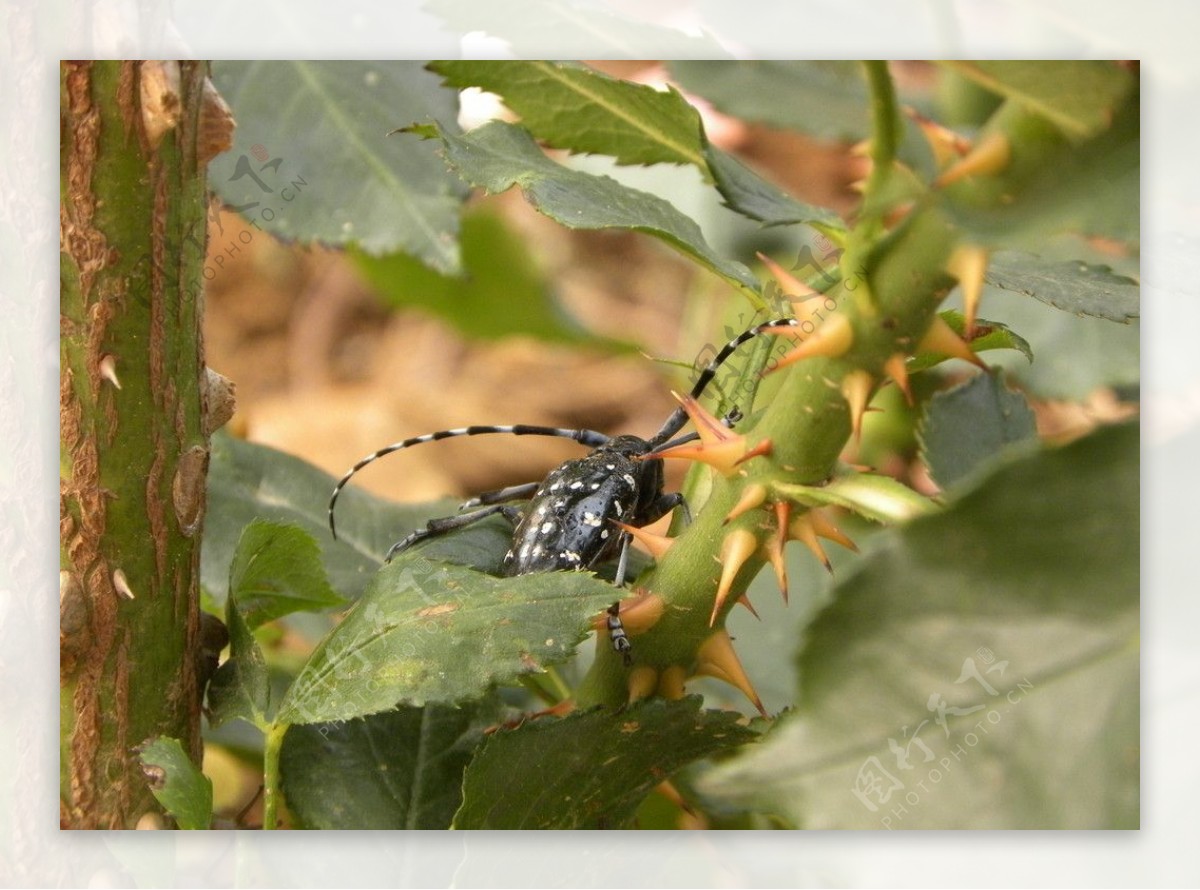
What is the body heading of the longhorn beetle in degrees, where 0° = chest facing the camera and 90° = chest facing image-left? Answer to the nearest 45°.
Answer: approximately 225°
